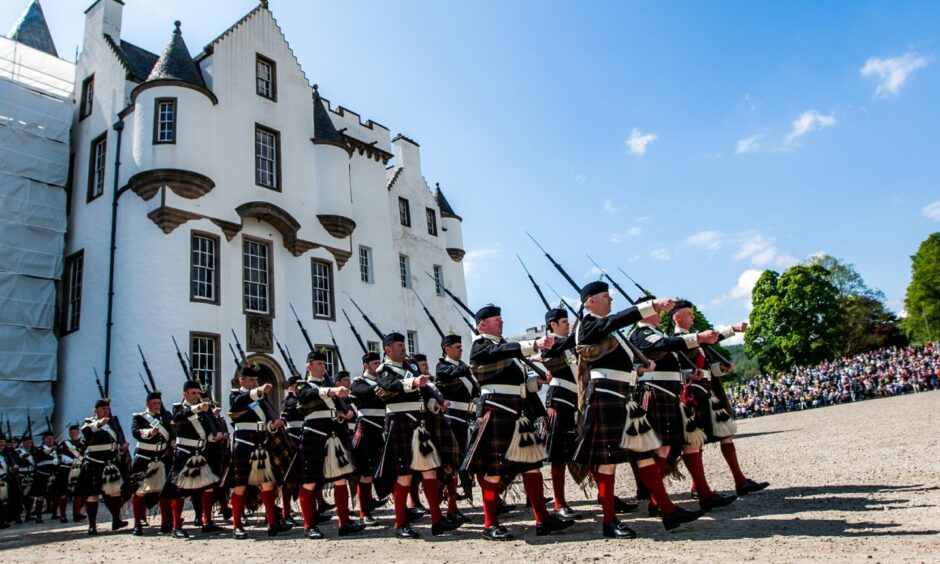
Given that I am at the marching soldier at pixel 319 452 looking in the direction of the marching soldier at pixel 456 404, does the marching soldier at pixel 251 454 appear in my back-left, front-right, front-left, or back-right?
back-left

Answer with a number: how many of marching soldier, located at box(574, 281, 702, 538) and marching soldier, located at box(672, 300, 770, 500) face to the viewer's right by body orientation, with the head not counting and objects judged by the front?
2

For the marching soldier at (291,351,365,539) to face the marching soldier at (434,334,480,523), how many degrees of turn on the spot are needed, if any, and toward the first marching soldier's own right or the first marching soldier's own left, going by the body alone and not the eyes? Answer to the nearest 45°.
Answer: approximately 45° to the first marching soldier's own left

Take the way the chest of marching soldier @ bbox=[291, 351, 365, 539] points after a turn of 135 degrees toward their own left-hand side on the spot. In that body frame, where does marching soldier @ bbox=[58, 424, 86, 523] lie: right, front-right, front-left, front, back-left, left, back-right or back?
front-left

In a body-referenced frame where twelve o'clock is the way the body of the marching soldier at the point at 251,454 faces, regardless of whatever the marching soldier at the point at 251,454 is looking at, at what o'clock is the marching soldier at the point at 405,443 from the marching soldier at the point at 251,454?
the marching soldier at the point at 405,443 is roughly at 12 o'clock from the marching soldier at the point at 251,454.

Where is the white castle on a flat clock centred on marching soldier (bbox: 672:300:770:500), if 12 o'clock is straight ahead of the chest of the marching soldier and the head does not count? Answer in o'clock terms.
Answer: The white castle is roughly at 7 o'clock from the marching soldier.

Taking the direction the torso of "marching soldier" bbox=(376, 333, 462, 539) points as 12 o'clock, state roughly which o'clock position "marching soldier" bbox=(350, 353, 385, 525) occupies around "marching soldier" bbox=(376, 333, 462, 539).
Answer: "marching soldier" bbox=(350, 353, 385, 525) is roughly at 7 o'clock from "marching soldier" bbox=(376, 333, 462, 539).

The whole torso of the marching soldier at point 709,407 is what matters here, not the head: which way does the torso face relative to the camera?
to the viewer's right

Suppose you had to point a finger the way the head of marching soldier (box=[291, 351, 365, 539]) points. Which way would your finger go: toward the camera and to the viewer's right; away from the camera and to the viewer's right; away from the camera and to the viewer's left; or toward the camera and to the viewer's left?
toward the camera and to the viewer's right

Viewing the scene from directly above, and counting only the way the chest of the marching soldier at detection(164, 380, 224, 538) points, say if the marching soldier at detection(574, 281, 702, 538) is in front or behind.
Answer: in front

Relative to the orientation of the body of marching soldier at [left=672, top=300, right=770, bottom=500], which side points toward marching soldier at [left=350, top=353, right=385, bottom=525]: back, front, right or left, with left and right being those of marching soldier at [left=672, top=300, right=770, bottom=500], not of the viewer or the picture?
back

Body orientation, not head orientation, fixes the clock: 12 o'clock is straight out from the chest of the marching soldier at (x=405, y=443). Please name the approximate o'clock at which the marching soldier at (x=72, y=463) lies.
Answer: the marching soldier at (x=72, y=463) is roughly at 6 o'clock from the marching soldier at (x=405, y=443).

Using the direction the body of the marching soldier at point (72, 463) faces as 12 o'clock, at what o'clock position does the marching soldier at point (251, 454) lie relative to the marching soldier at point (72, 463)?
the marching soldier at point (251, 454) is roughly at 1 o'clock from the marching soldier at point (72, 463).

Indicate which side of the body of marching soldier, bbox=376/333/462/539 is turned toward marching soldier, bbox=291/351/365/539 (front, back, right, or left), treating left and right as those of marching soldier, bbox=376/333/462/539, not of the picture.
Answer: back

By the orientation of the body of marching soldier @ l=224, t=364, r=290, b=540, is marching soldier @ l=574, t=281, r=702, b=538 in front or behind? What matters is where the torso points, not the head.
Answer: in front

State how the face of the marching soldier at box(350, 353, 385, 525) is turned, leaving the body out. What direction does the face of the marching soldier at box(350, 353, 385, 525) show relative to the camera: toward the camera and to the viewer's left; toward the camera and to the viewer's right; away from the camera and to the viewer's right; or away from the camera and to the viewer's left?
toward the camera and to the viewer's right

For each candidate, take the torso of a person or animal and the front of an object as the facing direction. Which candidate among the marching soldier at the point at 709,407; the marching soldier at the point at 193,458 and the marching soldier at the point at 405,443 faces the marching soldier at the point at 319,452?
the marching soldier at the point at 193,458
